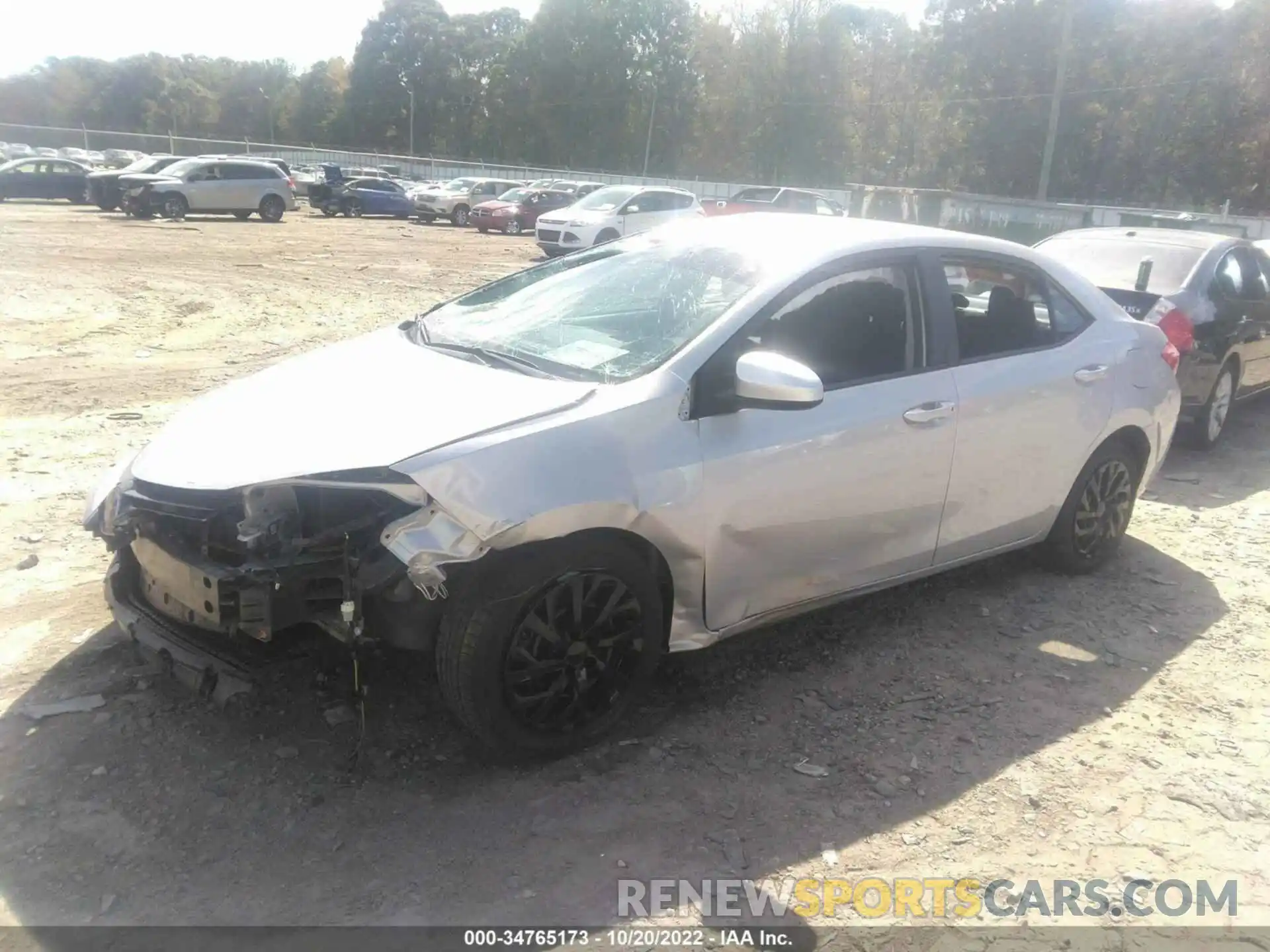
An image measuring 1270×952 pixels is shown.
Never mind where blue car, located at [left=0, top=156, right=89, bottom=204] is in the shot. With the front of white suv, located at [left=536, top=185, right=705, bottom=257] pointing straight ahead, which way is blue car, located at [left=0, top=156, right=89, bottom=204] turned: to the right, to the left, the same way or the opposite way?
the same way

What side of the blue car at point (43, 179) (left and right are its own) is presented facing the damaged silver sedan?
left

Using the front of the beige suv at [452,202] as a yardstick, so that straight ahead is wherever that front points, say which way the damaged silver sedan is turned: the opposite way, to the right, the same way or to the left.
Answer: the same way

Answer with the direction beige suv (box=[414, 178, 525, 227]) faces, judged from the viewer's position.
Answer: facing the viewer and to the left of the viewer

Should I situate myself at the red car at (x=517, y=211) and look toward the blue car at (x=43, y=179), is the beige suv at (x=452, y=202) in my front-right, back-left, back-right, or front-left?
front-right

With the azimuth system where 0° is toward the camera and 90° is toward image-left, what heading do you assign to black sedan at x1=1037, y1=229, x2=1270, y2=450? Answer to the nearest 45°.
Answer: approximately 225°

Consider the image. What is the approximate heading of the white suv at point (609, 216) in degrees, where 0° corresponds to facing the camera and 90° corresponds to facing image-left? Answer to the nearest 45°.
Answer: approximately 45°

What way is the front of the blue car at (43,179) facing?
to the viewer's left

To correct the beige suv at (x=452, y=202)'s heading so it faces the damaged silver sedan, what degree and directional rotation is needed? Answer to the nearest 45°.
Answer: approximately 45° to its left

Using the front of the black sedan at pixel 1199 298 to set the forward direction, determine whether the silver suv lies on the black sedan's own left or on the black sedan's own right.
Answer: on the black sedan's own left

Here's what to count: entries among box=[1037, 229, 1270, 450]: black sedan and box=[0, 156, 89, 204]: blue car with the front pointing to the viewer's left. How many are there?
1

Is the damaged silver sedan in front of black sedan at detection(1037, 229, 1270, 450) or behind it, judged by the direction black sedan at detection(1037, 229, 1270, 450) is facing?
behind

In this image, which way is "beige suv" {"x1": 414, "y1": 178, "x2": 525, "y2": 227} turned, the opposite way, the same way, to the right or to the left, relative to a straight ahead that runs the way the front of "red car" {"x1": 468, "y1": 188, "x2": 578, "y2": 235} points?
the same way

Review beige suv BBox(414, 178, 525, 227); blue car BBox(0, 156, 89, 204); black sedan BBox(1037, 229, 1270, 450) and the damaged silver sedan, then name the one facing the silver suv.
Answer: the beige suv
